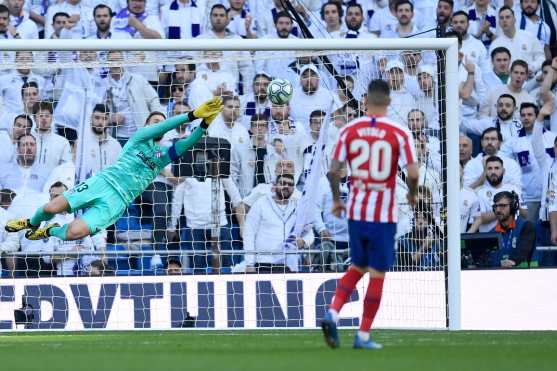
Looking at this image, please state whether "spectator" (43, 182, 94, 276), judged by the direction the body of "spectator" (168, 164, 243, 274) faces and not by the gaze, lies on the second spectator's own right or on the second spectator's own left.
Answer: on the second spectator's own right

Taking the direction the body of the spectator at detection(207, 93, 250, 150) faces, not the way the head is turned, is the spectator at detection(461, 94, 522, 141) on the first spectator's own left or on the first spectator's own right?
on the first spectator's own left

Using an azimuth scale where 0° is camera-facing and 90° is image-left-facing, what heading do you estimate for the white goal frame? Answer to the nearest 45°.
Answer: approximately 0°

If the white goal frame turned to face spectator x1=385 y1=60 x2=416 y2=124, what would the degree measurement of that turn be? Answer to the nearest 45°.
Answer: approximately 135° to its left

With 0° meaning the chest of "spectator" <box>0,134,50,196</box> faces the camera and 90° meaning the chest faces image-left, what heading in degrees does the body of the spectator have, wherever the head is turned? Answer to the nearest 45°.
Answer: approximately 0°

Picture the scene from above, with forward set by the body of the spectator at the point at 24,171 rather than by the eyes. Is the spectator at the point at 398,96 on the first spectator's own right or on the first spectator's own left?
on the first spectator's own left

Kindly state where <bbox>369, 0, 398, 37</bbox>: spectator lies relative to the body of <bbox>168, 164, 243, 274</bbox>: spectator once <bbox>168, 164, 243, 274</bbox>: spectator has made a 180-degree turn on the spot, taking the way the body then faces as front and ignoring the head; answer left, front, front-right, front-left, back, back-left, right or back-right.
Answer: front-right

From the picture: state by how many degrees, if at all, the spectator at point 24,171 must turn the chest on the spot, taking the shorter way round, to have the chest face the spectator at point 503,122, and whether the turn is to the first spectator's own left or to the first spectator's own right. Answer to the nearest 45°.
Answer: approximately 90° to the first spectator's own left

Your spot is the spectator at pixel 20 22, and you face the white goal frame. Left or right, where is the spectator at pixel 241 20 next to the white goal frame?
left
